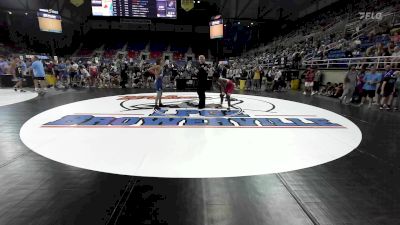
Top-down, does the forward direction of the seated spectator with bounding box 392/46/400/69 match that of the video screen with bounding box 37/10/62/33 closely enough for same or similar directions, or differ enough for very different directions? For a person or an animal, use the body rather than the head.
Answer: very different directions

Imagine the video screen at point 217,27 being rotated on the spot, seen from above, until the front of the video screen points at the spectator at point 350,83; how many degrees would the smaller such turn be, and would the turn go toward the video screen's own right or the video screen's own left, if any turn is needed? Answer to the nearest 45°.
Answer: approximately 45° to the video screen's own left

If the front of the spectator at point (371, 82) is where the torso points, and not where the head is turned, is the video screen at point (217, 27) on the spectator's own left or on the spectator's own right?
on the spectator's own right

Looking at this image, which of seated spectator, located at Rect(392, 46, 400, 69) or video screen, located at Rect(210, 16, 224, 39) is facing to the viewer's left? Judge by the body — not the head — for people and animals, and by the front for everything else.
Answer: the seated spectator

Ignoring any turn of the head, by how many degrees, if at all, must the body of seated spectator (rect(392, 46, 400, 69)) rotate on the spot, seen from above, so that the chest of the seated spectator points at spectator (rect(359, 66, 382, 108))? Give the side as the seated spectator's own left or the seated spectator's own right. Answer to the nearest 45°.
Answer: approximately 90° to the seated spectator's own left

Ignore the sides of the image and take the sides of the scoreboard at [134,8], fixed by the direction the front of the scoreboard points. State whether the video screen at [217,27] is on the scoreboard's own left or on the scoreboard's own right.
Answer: on the scoreboard's own left

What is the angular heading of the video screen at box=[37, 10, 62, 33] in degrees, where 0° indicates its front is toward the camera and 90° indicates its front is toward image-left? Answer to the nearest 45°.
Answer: approximately 0°

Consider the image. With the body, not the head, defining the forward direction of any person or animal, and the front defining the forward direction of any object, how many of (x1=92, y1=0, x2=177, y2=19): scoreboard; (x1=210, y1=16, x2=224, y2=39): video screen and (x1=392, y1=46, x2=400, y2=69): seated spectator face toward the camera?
2

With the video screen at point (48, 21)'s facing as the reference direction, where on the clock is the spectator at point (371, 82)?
The spectator is roughly at 11 o'clock from the video screen.

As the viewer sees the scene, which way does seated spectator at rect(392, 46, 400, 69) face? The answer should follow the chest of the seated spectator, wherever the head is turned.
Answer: to the viewer's left
